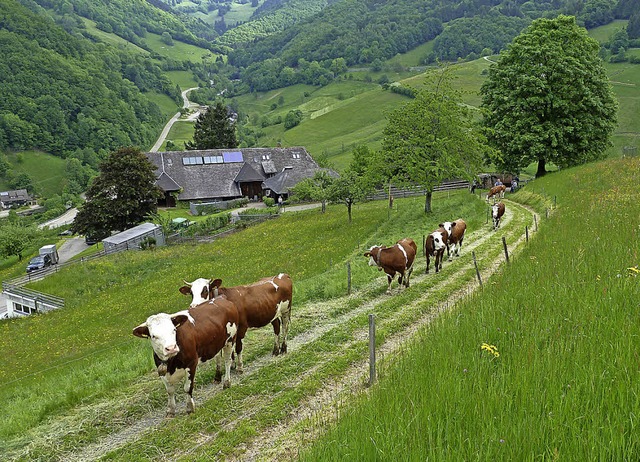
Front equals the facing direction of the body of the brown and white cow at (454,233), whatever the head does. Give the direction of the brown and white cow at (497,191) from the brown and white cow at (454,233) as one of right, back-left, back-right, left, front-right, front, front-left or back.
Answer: back-right

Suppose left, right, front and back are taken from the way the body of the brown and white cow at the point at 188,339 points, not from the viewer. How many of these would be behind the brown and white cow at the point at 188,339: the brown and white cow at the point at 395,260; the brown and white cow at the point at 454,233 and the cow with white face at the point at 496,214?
3

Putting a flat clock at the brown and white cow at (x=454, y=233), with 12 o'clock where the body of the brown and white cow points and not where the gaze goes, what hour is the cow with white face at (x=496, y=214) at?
The cow with white face is roughly at 5 o'clock from the brown and white cow.

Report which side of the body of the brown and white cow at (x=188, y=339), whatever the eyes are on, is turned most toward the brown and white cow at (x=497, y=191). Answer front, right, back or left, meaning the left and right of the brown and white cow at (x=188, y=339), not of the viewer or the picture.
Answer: back

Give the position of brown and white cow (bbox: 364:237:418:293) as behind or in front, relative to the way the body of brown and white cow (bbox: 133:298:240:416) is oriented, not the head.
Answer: behind

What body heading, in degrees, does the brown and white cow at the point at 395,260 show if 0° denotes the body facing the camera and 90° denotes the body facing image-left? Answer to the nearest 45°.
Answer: approximately 45°

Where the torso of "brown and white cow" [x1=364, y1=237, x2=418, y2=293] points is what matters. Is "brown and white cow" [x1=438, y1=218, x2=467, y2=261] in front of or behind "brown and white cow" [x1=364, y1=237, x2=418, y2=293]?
behind

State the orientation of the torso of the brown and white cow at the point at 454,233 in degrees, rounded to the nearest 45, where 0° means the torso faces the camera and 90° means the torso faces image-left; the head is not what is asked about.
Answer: approximately 45°

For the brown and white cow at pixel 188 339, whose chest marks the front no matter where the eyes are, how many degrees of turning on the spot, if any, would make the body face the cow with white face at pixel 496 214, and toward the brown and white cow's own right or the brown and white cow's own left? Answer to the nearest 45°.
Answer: approximately 180°

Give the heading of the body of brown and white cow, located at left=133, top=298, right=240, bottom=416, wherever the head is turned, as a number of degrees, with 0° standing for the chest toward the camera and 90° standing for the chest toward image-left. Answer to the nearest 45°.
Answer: approximately 45°

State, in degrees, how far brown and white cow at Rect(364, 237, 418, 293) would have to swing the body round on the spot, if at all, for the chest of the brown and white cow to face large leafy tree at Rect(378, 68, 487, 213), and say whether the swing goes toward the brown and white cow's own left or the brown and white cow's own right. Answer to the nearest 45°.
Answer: approximately 135° to the brown and white cow's own right
